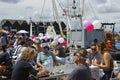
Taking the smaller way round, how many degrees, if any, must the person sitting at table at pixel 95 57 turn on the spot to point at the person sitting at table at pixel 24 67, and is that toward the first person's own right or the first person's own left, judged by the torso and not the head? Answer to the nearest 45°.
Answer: approximately 45° to the first person's own right

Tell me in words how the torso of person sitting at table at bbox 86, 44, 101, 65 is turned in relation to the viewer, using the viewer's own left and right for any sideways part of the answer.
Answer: facing the viewer

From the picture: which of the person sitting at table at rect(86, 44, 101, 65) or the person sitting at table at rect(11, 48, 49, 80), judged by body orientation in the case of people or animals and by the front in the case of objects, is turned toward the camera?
the person sitting at table at rect(86, 44, 101, 65)

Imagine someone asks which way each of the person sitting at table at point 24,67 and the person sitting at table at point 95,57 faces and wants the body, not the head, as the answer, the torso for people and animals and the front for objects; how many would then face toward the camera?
1

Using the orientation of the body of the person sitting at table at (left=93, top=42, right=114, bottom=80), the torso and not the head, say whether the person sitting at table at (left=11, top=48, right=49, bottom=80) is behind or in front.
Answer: in front

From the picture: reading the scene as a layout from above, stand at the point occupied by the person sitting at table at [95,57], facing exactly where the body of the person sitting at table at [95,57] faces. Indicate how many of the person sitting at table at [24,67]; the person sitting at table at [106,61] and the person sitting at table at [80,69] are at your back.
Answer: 0

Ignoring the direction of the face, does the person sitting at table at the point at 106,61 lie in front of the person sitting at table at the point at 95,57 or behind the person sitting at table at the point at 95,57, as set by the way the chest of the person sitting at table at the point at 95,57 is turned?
in front

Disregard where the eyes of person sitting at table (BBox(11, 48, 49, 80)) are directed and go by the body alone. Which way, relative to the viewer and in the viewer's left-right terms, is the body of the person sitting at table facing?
facing to the right of the viewer

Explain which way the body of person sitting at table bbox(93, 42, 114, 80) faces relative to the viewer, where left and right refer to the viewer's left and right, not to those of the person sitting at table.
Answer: facing to the left of the viewer

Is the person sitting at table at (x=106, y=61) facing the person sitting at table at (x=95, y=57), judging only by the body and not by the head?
no
